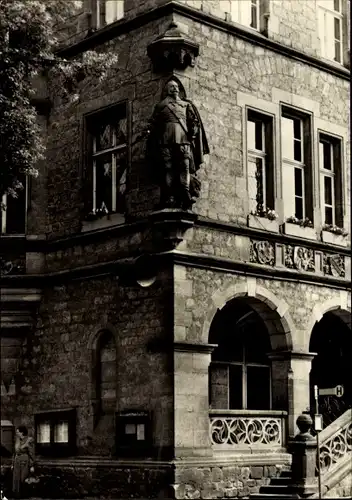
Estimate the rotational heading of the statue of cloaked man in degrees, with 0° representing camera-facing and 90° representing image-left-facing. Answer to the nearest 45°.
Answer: approximately 0°

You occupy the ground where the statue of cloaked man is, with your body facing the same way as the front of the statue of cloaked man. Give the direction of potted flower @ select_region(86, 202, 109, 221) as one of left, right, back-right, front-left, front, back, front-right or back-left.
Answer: back-right

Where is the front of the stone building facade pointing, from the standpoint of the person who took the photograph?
facing the viewer and to the right of the viewer

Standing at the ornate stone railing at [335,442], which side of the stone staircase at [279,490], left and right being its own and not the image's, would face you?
back

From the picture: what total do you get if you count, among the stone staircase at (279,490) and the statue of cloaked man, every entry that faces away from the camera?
0

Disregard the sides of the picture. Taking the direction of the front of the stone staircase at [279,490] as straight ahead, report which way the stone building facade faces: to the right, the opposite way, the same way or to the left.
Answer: to the left

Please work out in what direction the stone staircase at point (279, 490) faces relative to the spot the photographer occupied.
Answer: facing the viewer and to the left of the viewer

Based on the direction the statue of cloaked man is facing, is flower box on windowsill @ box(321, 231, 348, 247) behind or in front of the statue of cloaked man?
behind
